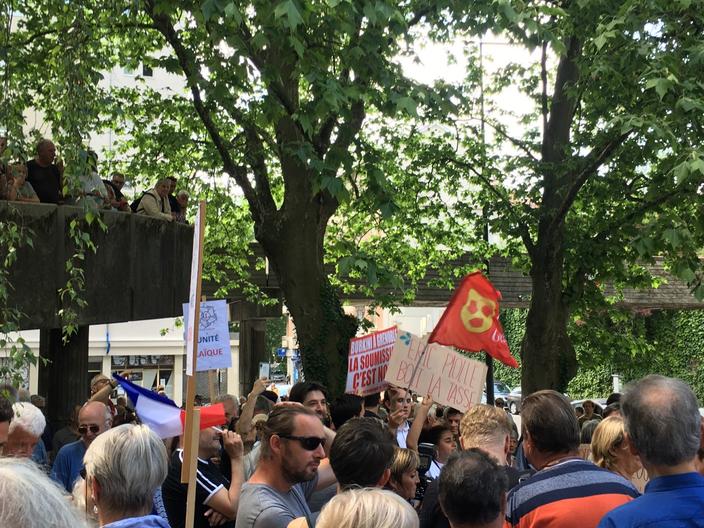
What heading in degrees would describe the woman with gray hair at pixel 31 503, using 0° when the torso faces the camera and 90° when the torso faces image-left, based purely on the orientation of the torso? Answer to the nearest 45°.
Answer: approximately 180°

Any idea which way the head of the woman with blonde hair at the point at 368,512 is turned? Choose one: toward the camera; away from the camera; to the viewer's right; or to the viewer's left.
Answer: away from the camera

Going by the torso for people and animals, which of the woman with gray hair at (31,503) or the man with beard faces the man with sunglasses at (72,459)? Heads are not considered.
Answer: the woman with gray hair

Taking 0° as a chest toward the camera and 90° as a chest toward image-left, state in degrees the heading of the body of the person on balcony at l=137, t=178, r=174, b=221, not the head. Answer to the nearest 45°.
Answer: approximately 315°
